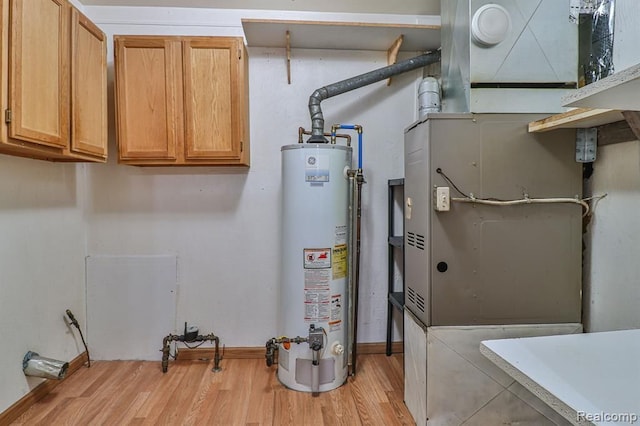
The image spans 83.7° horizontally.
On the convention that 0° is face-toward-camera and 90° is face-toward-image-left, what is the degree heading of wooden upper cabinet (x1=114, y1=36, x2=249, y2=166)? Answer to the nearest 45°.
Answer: approximately 0°

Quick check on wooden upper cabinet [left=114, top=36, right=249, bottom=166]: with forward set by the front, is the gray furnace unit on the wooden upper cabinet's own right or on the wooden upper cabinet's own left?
on the wooden upper cabinet's own left

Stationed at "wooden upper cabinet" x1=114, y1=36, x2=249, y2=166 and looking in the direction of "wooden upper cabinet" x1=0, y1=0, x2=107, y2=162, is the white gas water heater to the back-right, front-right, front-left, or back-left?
back-left

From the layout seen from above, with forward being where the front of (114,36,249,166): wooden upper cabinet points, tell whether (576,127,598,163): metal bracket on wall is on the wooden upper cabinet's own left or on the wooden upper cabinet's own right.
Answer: on the wooden upper cabinet's own left

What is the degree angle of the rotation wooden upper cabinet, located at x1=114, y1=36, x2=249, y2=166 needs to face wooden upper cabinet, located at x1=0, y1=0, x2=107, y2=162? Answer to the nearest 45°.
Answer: approximately 45° to its right

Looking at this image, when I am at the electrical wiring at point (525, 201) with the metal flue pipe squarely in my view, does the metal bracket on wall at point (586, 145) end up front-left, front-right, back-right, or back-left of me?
back-right
